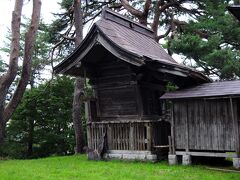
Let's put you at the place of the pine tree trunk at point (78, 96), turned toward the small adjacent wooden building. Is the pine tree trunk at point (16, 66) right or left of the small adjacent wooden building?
right

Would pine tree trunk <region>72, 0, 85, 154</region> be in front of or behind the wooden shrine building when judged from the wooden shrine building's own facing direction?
behind

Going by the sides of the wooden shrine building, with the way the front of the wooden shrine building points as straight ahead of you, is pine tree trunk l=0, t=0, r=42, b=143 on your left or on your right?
on your right
